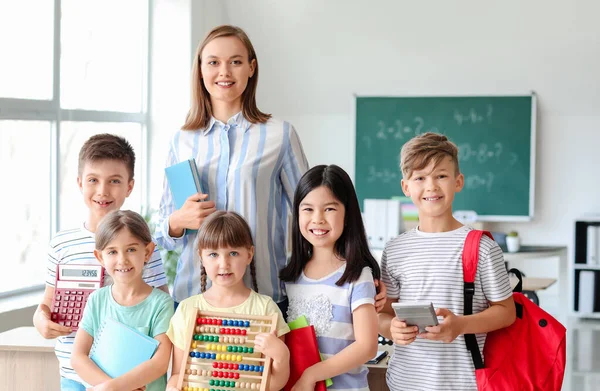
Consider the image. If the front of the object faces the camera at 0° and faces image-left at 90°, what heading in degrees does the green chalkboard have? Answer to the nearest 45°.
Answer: approximately 0°

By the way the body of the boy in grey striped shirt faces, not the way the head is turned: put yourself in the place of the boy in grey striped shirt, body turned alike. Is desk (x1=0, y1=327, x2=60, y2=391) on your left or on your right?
on your right

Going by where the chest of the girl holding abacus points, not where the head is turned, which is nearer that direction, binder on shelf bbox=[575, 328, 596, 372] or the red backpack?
the red backpack
